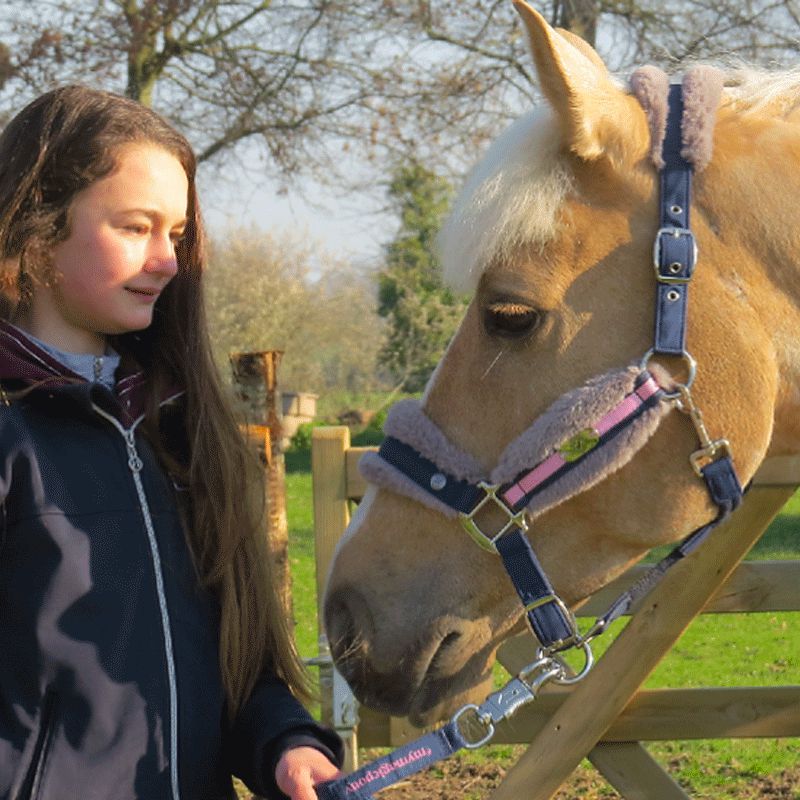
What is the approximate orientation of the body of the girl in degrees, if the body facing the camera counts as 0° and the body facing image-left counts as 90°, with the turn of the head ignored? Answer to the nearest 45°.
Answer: approximately 315°

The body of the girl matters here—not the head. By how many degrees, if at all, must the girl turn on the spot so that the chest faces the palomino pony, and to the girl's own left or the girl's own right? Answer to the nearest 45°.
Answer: approximately 45° to the girl's own left

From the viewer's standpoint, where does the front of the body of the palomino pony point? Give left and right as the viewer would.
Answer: facing to the left of the viewer

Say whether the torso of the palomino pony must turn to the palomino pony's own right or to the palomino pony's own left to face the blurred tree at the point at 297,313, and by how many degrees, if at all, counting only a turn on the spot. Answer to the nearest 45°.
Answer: approximately 90° to the palomino pony's own right

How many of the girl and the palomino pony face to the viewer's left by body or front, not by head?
1

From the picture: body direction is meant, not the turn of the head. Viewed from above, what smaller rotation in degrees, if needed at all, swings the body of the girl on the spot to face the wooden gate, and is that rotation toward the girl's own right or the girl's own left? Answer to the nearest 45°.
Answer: approximately 90° to the girl's own left

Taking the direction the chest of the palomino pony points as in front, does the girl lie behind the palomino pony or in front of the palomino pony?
in front

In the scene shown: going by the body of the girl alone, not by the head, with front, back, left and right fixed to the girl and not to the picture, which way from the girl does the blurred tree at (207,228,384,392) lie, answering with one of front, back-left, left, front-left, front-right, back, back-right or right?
back-left

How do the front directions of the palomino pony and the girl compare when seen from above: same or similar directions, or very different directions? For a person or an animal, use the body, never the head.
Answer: very different directions
